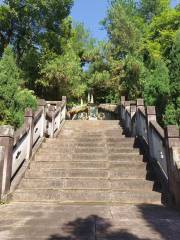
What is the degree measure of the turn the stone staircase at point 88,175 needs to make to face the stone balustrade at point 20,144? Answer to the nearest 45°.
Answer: approximately 90° to its right

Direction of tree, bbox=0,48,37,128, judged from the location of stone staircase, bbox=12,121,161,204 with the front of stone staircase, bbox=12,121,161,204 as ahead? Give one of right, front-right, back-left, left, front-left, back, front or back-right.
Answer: back-right

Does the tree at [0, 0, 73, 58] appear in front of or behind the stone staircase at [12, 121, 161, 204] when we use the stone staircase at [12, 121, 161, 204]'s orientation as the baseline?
behind

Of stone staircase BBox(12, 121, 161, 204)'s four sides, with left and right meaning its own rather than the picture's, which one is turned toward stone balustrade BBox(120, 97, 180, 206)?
left

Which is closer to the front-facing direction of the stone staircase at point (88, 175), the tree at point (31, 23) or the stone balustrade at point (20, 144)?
the stone balustrade

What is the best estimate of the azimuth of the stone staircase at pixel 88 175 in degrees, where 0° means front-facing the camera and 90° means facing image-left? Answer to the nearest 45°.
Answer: approximately 0°
